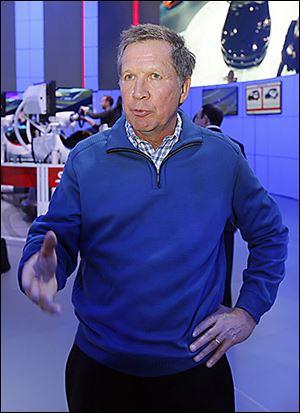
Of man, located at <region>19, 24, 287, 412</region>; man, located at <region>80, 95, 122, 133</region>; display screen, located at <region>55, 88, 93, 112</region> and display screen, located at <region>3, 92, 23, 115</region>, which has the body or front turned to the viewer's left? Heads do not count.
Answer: man, located at <region>80, 95, 122, 133</region>

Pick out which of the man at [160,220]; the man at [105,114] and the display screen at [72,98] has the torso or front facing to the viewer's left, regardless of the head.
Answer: the man at [105,114]

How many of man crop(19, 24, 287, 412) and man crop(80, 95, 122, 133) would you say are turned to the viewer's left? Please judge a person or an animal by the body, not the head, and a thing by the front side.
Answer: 1

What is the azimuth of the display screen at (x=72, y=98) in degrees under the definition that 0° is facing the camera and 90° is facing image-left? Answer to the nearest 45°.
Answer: approximately 0°

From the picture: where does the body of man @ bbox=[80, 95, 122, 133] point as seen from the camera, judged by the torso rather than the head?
to the viewer's left

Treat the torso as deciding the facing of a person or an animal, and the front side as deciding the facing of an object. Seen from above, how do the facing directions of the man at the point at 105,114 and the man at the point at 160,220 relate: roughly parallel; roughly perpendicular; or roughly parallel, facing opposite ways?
roughly perpendicular

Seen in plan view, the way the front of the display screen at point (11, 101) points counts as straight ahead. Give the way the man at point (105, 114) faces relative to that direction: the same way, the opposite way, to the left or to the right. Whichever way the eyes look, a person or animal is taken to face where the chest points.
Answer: to the right
